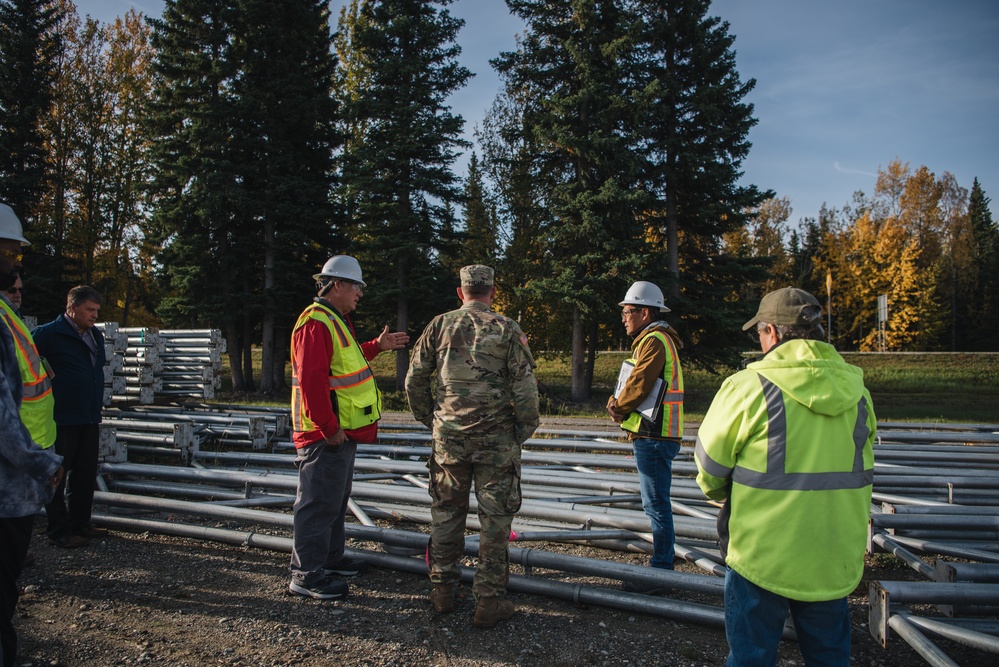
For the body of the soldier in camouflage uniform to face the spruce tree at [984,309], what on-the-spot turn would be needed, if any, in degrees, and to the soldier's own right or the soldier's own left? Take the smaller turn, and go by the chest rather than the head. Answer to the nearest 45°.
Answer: approximately 45° to the soldier's own right

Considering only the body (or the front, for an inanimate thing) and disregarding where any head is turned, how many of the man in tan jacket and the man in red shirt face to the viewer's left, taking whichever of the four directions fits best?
1

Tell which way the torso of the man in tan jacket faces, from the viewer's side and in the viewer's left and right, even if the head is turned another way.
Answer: facing to the left of the viewer

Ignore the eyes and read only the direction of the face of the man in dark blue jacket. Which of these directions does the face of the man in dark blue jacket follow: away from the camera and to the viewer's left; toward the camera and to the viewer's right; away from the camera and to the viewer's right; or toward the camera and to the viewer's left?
toward the camera and to the viewer's right

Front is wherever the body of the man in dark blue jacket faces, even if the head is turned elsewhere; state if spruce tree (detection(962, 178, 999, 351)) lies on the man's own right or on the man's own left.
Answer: on the man's own left

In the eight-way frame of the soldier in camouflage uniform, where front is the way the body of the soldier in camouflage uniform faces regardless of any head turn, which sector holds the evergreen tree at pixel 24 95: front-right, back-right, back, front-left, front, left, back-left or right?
front-left

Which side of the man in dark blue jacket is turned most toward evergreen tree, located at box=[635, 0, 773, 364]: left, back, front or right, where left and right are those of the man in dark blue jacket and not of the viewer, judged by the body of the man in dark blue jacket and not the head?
left

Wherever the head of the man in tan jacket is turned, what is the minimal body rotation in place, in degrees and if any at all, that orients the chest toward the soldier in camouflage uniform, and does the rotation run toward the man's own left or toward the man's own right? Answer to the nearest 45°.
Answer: approximately 45° to the man's own left

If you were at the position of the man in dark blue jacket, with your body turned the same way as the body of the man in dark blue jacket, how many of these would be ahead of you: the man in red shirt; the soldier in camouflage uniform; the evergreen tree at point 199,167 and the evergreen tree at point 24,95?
2

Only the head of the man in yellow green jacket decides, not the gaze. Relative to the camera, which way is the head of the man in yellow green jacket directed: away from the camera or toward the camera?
away from the camera

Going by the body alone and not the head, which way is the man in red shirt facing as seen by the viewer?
to the viewer's right

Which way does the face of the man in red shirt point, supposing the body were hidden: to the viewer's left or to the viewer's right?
to the viewer's right

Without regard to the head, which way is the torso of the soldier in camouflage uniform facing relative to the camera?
away from the camera

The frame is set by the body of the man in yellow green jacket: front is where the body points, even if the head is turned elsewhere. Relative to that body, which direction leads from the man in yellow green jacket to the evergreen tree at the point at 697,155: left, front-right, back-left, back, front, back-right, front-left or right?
front-right
